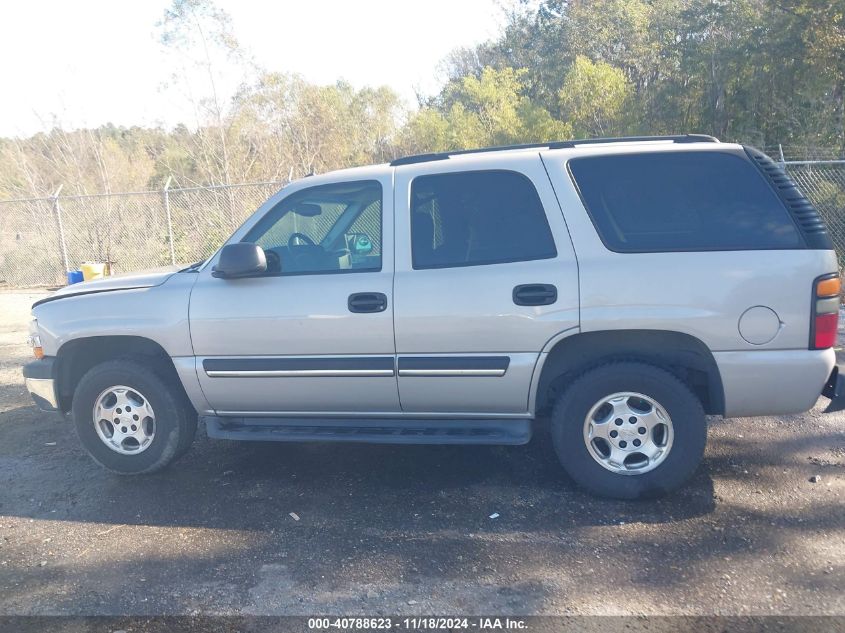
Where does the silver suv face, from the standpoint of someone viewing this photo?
facing to the left of the viewer

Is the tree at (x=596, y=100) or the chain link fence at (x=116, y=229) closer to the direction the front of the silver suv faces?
the chain link fence

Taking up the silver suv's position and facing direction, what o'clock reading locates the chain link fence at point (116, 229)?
The chain link fence is roughly at 2 o'clock from the silver suv.
